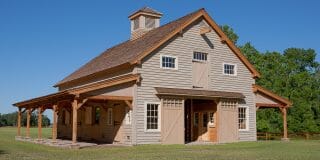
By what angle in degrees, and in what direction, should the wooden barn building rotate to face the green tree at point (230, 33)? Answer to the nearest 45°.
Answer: approximately 135° to its left

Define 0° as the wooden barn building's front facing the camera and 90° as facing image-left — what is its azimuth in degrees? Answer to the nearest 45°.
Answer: approximately 315°
